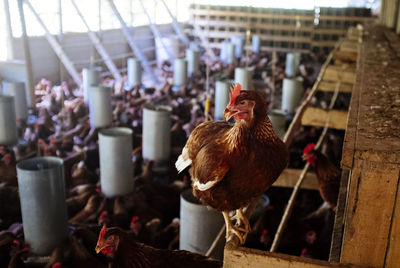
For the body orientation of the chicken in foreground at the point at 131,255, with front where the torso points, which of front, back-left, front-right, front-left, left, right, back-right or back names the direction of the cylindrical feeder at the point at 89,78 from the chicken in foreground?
right

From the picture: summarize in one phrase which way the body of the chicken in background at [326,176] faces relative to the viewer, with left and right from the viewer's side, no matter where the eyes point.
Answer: facing to the left of the viewer

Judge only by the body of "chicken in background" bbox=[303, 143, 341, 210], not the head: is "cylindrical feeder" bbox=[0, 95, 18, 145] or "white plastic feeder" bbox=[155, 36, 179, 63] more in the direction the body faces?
the cylindrical feeder

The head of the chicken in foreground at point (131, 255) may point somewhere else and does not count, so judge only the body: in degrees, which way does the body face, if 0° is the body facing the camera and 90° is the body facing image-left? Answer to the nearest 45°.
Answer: approximately 90°
